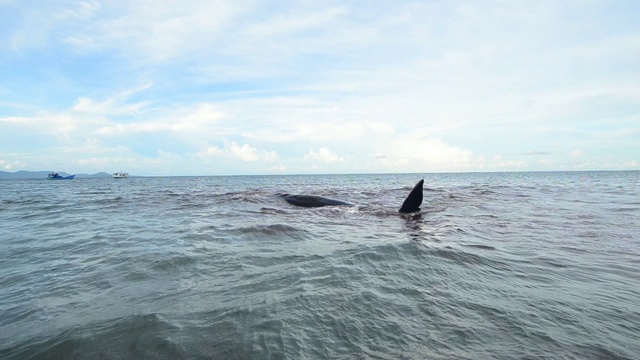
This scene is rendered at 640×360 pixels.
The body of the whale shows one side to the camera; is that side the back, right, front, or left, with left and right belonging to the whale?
left
